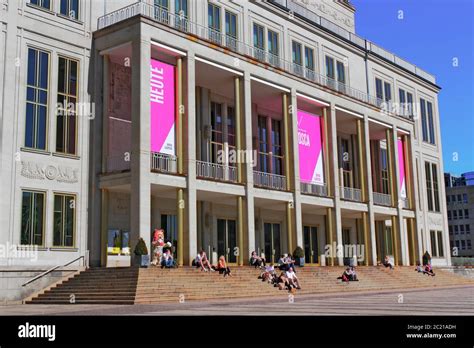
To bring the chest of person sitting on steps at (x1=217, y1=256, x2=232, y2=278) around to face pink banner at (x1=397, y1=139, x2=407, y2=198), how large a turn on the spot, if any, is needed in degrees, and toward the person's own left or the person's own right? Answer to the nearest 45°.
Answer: approximately 90° to the person's own left

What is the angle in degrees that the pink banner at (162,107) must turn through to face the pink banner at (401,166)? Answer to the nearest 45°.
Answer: approximately 90° to its left

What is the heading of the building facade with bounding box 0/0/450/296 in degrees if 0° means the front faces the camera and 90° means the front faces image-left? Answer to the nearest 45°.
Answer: approximately 315°

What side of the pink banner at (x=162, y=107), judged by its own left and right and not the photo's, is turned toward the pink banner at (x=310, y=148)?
left
